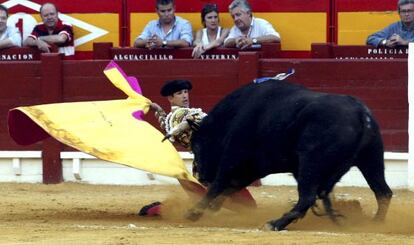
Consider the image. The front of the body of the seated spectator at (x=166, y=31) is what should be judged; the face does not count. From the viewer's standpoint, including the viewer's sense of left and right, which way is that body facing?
facing the viewer

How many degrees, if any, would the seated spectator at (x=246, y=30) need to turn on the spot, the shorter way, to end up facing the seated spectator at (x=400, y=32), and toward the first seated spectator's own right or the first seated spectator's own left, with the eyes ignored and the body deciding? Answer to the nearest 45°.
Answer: approximately 135° to the first seated spectator's own left

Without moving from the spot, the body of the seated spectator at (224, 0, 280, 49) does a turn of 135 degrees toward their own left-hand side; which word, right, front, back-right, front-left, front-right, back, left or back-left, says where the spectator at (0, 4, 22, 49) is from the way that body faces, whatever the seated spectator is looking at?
back

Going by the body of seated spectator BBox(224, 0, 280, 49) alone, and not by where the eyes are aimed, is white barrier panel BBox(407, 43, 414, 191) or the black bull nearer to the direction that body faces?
the black bull

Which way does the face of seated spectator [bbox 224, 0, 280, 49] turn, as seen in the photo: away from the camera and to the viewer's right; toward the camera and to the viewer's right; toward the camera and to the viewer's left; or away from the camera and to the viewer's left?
toward the camera and to the viewer's left

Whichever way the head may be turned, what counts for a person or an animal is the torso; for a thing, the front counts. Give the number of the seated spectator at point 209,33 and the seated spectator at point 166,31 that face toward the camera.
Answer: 2

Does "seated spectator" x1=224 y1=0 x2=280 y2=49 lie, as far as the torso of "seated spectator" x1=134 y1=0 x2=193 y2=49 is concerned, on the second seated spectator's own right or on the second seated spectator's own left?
on the second seated spectator's own left

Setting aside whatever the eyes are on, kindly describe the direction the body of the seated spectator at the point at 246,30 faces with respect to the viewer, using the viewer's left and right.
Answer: facing the viewer and to the left of the viewer

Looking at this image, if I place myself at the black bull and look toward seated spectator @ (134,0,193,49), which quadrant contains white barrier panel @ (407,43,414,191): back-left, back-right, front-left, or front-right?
front-right

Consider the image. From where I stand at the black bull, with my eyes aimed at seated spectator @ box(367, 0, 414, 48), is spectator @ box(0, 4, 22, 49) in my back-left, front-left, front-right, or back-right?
front-left

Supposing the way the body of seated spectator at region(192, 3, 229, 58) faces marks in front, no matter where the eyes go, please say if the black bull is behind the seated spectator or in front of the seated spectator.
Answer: in front

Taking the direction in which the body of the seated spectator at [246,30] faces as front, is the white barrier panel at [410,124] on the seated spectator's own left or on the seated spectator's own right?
on the seated spectator's own left

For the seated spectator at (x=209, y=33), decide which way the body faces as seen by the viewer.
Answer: toward the camera
